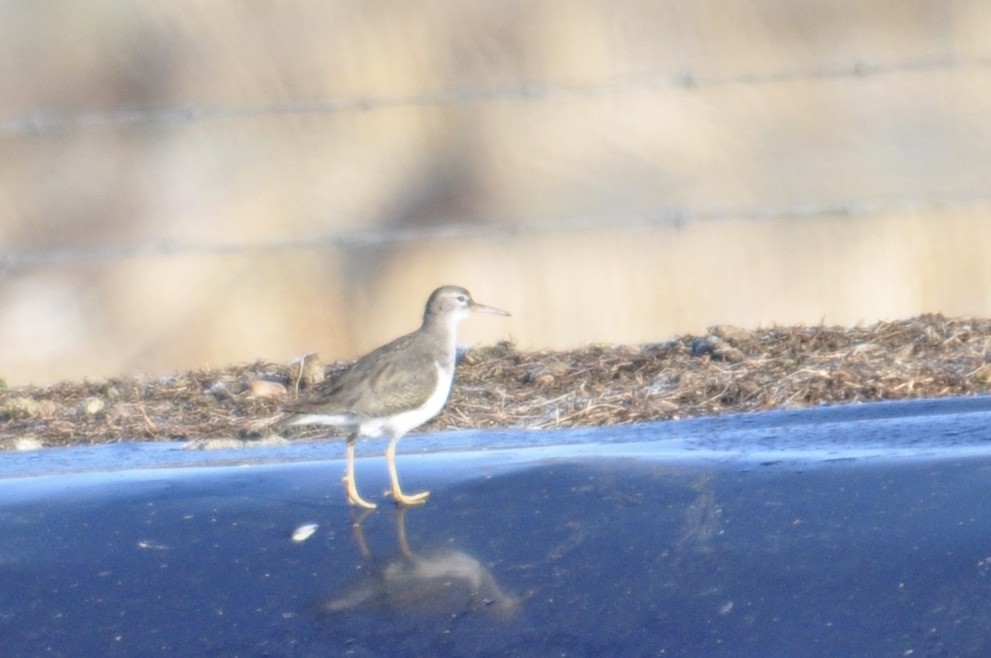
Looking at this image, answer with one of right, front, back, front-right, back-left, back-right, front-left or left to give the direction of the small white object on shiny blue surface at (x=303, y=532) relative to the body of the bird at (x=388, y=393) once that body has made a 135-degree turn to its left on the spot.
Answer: back-left

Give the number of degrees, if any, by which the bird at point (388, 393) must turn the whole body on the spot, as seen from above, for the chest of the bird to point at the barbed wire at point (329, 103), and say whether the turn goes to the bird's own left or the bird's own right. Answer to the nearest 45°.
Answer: approximately 90° to the bird's own left

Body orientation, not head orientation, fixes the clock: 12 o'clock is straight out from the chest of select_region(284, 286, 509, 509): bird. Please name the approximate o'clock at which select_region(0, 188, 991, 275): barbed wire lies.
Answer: The barbed wire is roughly at 9 o'clock from the bird.

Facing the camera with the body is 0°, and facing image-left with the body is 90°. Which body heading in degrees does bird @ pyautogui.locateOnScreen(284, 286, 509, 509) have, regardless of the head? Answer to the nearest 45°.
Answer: approximately 270°
